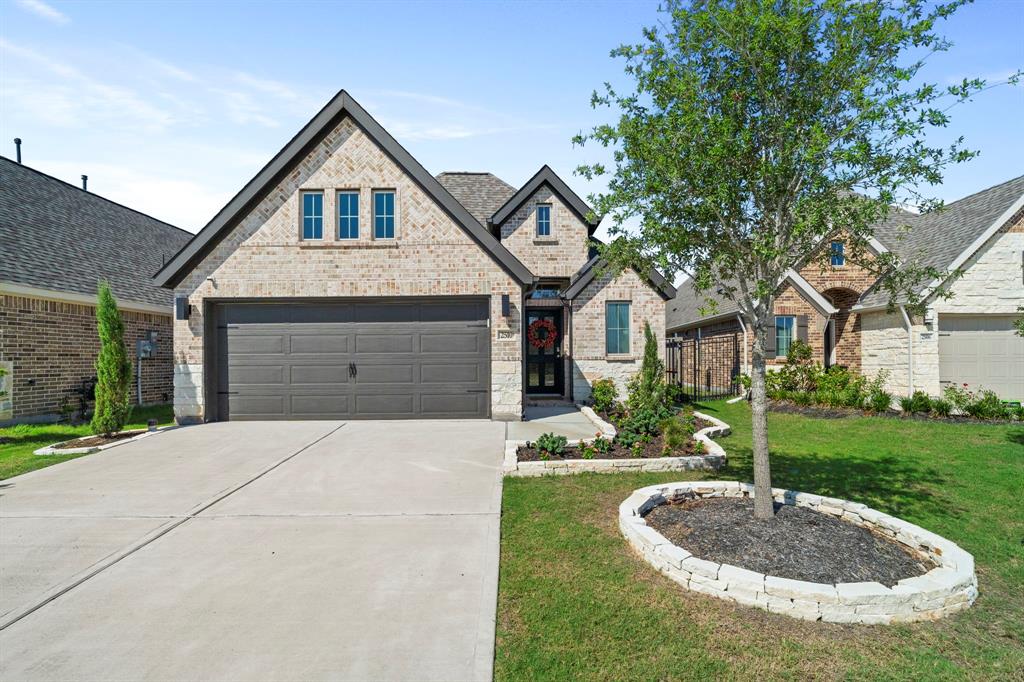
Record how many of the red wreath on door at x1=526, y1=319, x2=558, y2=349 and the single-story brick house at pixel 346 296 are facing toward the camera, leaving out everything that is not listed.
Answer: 2

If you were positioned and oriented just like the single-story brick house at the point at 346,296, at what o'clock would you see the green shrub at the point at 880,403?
The green shrub is roughly at 9 o'clock from the single-story brick house.

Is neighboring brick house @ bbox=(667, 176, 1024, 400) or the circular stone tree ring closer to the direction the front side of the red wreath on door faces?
the circular stone tree ring

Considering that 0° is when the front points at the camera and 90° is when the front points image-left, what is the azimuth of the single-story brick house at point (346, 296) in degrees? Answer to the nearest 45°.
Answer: approximately 0°

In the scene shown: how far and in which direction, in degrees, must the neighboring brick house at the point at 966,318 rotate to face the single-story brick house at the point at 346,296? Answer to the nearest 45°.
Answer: approximately 45° to its right

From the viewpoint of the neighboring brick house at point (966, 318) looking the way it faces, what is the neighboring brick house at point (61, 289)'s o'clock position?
the neighboring brick house at point (61, 289) is roughly at 2 o'clock from the neighboring brick house at point (966, 318).

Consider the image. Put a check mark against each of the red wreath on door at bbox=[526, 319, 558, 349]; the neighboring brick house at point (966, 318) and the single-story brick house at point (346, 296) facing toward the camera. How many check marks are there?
3

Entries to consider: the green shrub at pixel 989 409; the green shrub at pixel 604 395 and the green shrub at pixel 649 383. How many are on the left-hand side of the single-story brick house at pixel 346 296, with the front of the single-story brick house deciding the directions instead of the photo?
3

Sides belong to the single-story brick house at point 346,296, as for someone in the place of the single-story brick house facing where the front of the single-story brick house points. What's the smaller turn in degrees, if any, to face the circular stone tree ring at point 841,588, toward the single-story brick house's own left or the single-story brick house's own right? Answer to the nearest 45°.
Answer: approximately 45° to the single-story brick house's own left

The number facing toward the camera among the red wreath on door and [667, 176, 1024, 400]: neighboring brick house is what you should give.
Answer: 2

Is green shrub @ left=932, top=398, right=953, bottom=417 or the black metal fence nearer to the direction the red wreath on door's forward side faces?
the green shrub
